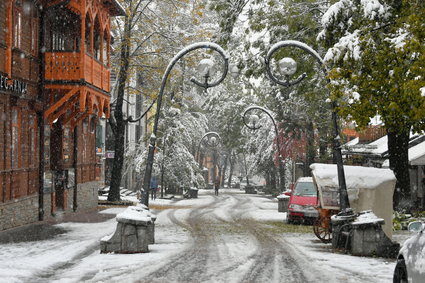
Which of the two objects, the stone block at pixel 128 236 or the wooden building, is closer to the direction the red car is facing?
the stone block

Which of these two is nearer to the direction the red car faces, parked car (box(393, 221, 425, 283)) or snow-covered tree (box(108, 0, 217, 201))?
the parked car

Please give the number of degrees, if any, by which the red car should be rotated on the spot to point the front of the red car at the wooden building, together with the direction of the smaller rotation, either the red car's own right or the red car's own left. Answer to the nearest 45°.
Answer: approximately 90° to the red car's own right

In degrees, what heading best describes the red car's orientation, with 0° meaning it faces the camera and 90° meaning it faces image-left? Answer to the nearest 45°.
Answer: approximately 0°

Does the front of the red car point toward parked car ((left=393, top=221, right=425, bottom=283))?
yes

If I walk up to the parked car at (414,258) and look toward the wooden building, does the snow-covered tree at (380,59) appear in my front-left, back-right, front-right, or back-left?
front-right

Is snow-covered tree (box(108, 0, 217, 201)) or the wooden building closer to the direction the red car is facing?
the wooden building

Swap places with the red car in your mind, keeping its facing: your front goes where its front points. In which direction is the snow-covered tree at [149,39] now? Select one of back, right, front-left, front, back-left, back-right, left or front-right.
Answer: back-right

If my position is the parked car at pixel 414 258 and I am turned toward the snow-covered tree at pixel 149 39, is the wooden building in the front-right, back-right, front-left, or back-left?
front-left

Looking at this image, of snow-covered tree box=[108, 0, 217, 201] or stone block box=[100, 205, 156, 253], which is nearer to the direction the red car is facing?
the stone block
